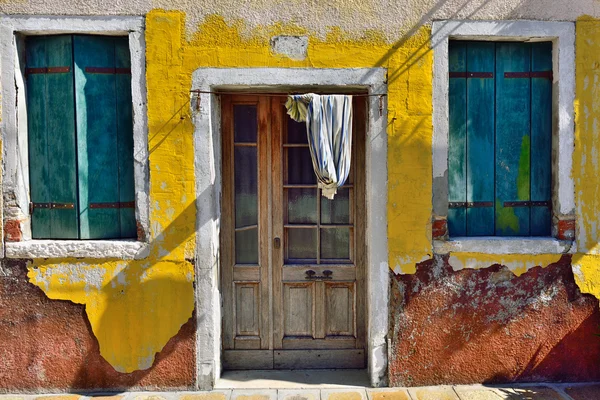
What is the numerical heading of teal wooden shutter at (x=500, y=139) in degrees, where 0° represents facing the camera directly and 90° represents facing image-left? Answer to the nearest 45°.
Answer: approximately 0°

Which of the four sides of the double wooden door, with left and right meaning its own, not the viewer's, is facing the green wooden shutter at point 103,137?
right

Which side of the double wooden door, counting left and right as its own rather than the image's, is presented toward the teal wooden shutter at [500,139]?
left

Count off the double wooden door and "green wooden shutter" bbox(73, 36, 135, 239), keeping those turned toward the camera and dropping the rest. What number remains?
2

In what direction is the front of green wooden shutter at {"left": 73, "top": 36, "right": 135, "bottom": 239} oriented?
toward the camera

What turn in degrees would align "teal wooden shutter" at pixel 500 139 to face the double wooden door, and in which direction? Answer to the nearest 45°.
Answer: approximately 90° to its right

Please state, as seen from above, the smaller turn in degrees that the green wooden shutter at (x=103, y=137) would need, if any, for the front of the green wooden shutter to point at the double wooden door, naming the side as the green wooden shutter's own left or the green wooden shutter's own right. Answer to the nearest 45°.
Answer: approximately 90° to the green wooden shutter's own left

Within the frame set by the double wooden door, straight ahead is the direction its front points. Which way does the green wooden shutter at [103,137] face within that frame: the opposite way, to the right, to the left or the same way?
the same way

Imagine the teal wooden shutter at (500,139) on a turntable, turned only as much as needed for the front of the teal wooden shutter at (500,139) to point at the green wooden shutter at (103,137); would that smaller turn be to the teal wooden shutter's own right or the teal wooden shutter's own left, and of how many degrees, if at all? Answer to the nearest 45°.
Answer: approximately 90° to the teal wooden shutter's own right

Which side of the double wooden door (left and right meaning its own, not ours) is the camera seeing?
front

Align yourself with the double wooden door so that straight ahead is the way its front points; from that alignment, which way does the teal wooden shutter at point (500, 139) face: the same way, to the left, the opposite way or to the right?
the same way
